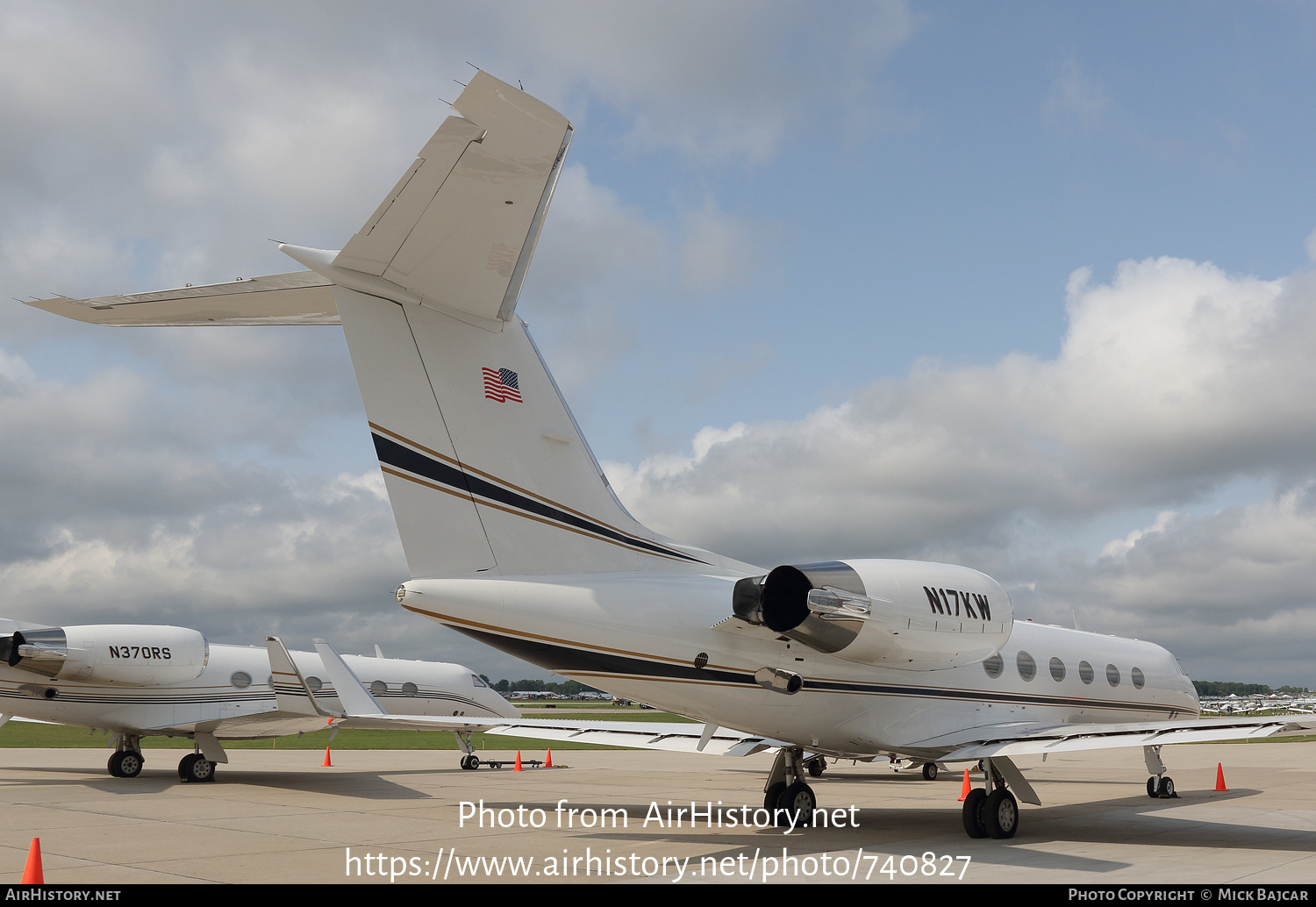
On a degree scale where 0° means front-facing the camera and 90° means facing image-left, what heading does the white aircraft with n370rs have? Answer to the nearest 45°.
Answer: approximately 225°

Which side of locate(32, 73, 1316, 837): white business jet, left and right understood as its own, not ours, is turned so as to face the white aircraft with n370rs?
left

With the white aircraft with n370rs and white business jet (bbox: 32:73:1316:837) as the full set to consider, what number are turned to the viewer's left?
0

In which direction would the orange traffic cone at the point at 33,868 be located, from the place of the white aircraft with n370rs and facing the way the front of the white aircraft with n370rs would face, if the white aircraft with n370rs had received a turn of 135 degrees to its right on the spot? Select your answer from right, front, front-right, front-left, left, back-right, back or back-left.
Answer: front

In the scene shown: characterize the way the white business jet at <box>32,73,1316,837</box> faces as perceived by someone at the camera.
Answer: facing away from the viewer and to the right of the viewer
